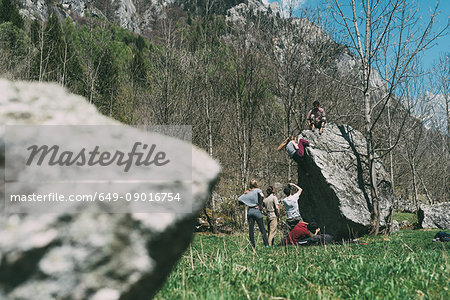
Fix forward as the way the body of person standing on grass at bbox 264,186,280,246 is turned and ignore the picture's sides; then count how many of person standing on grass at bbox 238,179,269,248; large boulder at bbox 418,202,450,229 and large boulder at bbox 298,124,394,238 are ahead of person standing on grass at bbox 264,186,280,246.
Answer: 2

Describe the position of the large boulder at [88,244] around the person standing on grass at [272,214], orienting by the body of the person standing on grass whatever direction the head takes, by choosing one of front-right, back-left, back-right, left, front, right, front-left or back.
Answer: back-right

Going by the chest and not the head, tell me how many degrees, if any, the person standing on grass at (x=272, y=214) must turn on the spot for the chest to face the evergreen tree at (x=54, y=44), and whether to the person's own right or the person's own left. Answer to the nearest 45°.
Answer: approximately 90° to the person's own left

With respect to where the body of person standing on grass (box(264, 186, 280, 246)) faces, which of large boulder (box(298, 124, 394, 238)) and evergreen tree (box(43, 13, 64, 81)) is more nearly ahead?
the large boulder

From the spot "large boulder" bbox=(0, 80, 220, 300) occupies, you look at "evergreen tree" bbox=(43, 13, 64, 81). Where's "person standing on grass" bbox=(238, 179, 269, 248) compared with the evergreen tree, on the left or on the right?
right

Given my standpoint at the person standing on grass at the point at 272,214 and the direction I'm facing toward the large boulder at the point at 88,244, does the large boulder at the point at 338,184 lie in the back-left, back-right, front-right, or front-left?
back-left

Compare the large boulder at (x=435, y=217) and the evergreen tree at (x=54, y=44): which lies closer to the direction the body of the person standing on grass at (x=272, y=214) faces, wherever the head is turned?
the large boulder

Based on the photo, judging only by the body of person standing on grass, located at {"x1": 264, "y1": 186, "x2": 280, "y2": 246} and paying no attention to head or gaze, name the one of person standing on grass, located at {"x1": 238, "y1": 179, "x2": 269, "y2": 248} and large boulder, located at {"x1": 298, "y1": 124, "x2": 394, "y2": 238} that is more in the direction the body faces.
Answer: the large boulder

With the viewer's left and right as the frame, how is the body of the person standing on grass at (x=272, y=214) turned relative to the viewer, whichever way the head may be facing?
facing away from the viewer and to the right of the viewer

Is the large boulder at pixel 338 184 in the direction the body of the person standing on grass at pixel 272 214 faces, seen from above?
yes

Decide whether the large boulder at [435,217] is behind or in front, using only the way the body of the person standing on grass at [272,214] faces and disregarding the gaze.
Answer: in front

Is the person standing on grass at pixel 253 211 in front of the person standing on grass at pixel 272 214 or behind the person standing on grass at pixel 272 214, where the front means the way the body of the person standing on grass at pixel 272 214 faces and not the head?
behind
